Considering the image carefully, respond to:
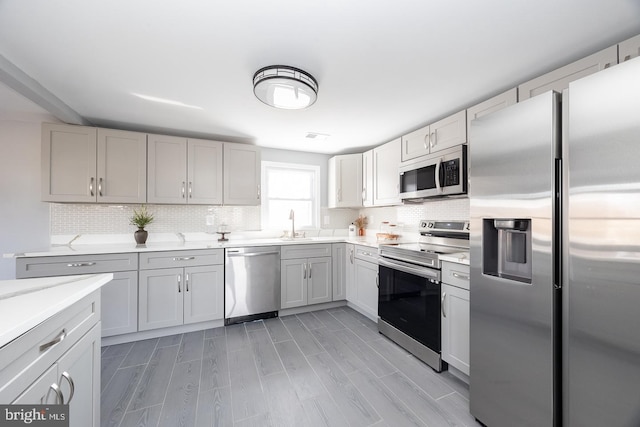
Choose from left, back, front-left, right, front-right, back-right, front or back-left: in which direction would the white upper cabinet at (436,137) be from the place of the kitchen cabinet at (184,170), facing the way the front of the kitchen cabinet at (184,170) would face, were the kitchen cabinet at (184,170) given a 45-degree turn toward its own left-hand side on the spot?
front

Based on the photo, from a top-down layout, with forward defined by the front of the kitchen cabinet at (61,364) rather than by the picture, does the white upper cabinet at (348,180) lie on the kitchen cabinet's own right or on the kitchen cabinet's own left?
on the kitchen cabinet's own left

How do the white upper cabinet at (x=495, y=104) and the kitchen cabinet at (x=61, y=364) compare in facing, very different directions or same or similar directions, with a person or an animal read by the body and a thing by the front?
very different directions

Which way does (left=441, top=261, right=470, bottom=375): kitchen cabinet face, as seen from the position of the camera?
facing the viewer and to the left of the viewer

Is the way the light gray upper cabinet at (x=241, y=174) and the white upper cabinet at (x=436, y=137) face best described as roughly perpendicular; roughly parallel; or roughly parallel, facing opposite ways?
roughly perpendicular

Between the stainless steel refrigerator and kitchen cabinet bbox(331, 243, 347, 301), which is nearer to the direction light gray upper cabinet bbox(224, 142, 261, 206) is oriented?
the stainless steel refrigerator

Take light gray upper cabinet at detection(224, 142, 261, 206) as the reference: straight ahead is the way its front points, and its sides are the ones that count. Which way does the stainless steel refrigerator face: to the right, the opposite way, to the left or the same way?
to the right

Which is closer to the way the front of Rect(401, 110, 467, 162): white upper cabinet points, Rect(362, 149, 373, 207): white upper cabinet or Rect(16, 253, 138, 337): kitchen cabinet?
the kitchen cabinet

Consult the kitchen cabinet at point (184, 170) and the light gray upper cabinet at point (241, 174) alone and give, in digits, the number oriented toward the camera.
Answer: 2

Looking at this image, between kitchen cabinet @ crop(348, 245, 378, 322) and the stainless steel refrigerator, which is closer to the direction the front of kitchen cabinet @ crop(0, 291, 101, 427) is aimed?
the stainless steel refrigerator
